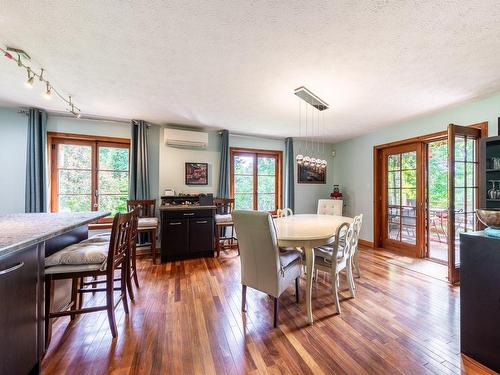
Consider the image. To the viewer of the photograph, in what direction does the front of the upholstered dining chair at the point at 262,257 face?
facing away from the viewer and to the right of the viewer

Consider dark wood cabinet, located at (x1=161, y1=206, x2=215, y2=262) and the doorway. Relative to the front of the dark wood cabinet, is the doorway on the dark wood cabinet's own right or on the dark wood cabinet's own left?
on the dark wood cabinet's own left

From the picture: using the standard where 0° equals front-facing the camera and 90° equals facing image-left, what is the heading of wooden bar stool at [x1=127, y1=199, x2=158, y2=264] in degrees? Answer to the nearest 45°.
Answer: approximately 0°

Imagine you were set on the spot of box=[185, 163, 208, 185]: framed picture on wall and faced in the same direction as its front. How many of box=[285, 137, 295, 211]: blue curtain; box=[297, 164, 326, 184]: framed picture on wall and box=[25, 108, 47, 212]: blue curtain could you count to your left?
2

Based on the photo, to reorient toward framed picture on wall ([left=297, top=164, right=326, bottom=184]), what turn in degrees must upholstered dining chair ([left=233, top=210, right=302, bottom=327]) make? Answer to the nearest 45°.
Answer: approximately 45° to its left

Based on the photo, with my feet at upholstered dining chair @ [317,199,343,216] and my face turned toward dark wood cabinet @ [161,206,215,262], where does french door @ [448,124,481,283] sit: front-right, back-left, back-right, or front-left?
back-left
